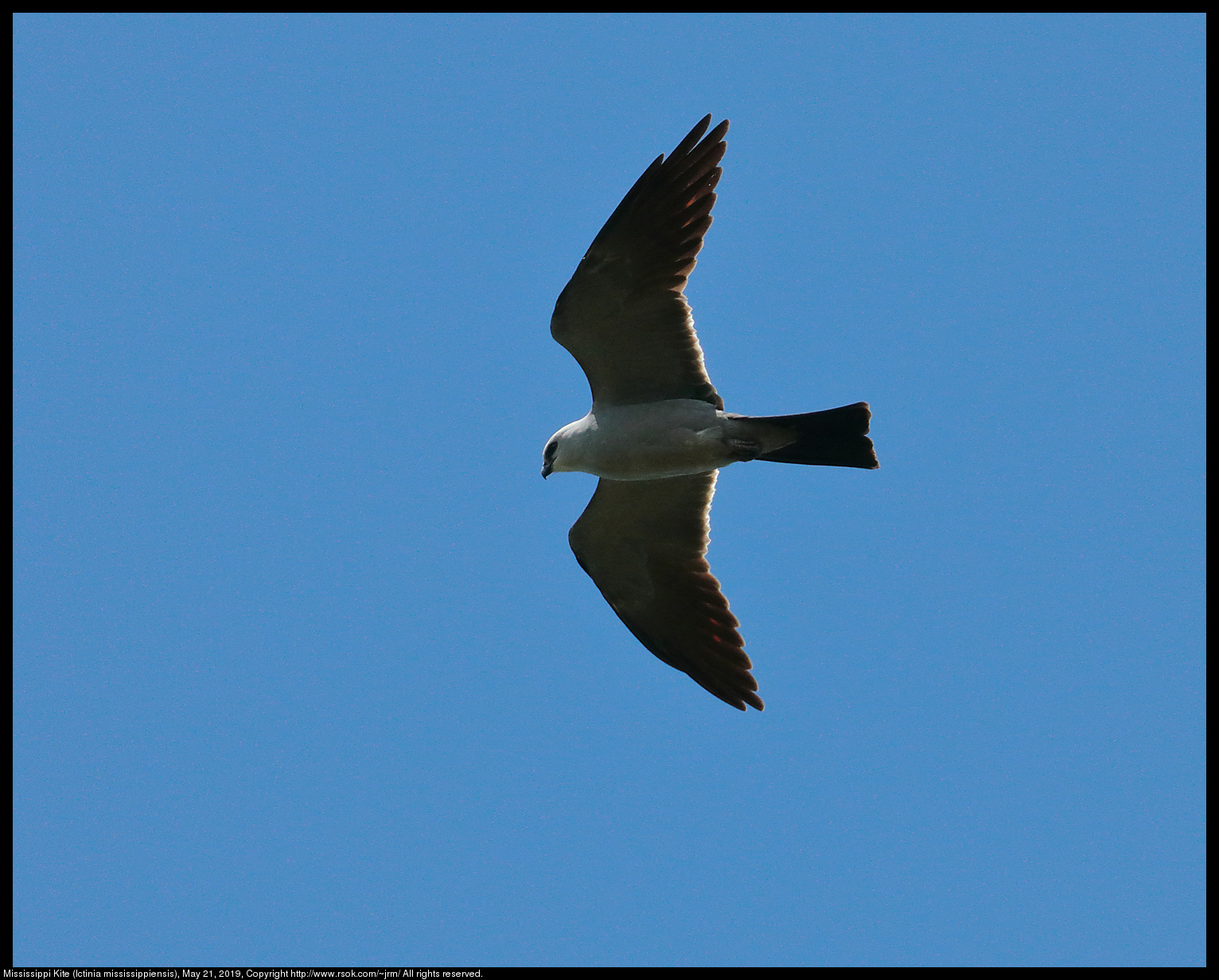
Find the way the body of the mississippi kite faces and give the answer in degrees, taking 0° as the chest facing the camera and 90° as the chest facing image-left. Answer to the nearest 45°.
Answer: approximately 90°
